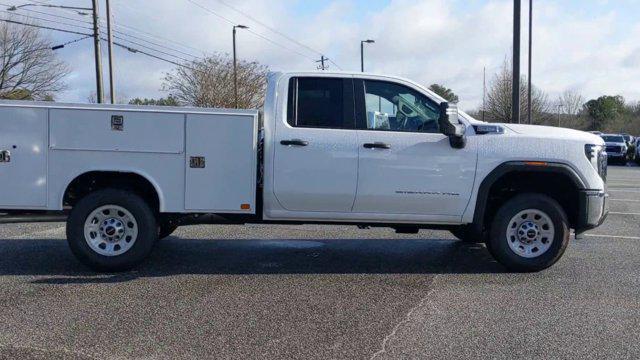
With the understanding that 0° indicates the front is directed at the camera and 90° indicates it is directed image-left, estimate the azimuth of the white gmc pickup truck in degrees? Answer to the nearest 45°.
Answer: approximately 270°

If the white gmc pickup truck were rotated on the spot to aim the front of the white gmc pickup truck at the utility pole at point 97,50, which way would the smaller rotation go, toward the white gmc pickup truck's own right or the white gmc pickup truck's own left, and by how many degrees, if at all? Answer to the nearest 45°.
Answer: approximately 135° to the white gmc pickup truck's own left

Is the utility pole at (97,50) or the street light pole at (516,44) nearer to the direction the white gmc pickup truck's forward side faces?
the street light pole

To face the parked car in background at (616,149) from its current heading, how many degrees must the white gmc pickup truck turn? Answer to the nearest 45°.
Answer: approximately 45° to its left

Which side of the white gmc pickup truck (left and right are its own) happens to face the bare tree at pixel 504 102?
left
